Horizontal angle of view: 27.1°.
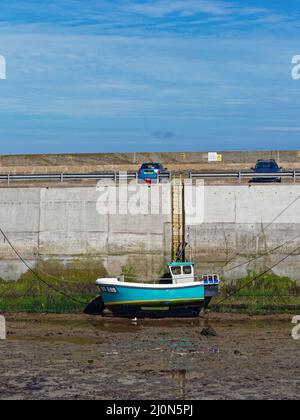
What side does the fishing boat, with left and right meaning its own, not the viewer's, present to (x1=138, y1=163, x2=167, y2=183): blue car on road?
right

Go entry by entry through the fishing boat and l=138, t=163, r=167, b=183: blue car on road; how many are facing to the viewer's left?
1

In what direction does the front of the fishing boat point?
to the viewer's left

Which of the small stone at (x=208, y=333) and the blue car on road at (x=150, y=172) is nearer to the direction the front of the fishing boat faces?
the blue car on road
